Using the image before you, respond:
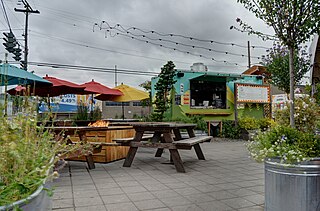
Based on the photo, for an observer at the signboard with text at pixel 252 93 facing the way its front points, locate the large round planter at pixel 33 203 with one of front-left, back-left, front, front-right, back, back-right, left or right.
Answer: front

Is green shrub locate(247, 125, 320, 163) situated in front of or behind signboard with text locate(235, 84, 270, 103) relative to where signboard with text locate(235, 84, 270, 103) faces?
in front

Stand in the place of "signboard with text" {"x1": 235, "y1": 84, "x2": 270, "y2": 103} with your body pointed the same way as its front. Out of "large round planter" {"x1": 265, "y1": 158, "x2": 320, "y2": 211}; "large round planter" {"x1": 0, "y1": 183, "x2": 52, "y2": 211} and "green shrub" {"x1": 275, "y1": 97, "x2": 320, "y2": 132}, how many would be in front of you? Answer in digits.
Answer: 3

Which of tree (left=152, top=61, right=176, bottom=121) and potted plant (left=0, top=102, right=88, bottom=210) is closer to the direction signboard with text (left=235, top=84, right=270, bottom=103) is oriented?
the potted plant

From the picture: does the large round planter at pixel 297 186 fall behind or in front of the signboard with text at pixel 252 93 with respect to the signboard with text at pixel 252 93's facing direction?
in front

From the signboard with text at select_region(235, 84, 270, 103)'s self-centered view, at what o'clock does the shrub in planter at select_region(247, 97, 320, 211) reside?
The shrub in planter is roughly at 12 o'clock from the signboard with text.

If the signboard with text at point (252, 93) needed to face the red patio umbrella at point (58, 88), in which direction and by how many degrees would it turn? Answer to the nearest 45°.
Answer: approximately 45° to its right

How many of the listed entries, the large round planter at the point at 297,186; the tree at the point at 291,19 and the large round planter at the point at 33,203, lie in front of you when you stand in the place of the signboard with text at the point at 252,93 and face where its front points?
3

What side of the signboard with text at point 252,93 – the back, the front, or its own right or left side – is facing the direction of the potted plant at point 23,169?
front

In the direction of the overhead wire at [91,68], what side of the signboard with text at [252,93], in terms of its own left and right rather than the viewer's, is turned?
right

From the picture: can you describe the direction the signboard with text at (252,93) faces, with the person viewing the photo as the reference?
facing the viewer
